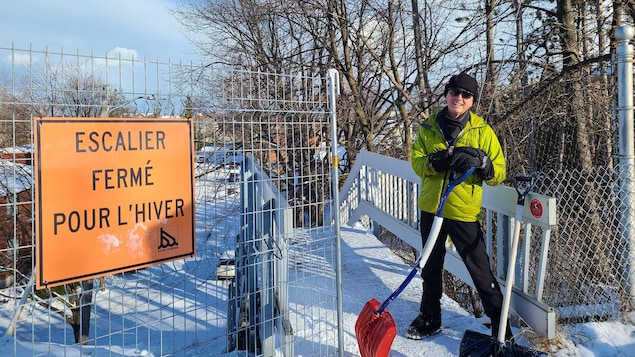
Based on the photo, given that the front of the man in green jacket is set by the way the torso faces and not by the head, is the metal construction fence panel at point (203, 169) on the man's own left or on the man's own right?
on the man's own right

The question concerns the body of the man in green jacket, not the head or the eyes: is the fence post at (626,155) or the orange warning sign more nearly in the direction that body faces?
the orange warning sign

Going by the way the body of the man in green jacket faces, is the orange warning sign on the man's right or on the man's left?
on the man's right

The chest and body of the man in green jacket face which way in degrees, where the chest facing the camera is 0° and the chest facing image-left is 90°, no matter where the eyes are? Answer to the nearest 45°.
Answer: approximately 0°

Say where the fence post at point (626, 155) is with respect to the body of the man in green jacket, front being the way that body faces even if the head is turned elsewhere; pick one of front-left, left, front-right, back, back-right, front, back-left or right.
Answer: back-left
